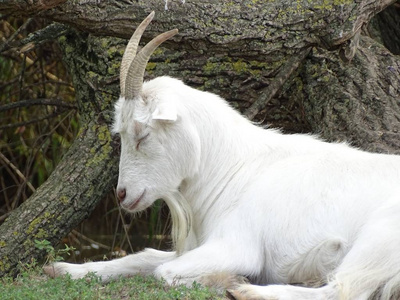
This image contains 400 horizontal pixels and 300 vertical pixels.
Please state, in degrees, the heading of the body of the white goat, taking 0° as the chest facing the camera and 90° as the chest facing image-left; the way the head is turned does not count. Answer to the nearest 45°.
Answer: approximately 90°

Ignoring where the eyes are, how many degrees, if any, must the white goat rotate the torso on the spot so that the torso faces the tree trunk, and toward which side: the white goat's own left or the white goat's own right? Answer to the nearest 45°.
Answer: approximately 90° to the white goat's own right

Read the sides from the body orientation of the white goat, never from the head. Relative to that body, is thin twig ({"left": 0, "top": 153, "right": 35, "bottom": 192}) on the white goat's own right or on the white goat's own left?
on the white goat's own right

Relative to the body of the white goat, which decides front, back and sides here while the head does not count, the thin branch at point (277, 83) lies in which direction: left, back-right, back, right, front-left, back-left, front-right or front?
right

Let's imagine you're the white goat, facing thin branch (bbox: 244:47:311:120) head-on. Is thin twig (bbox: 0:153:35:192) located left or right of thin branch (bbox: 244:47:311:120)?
left

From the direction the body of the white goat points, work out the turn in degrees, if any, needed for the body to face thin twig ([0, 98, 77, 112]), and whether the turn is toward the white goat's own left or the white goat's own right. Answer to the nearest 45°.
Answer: approximately 45° to the white goat's own right
